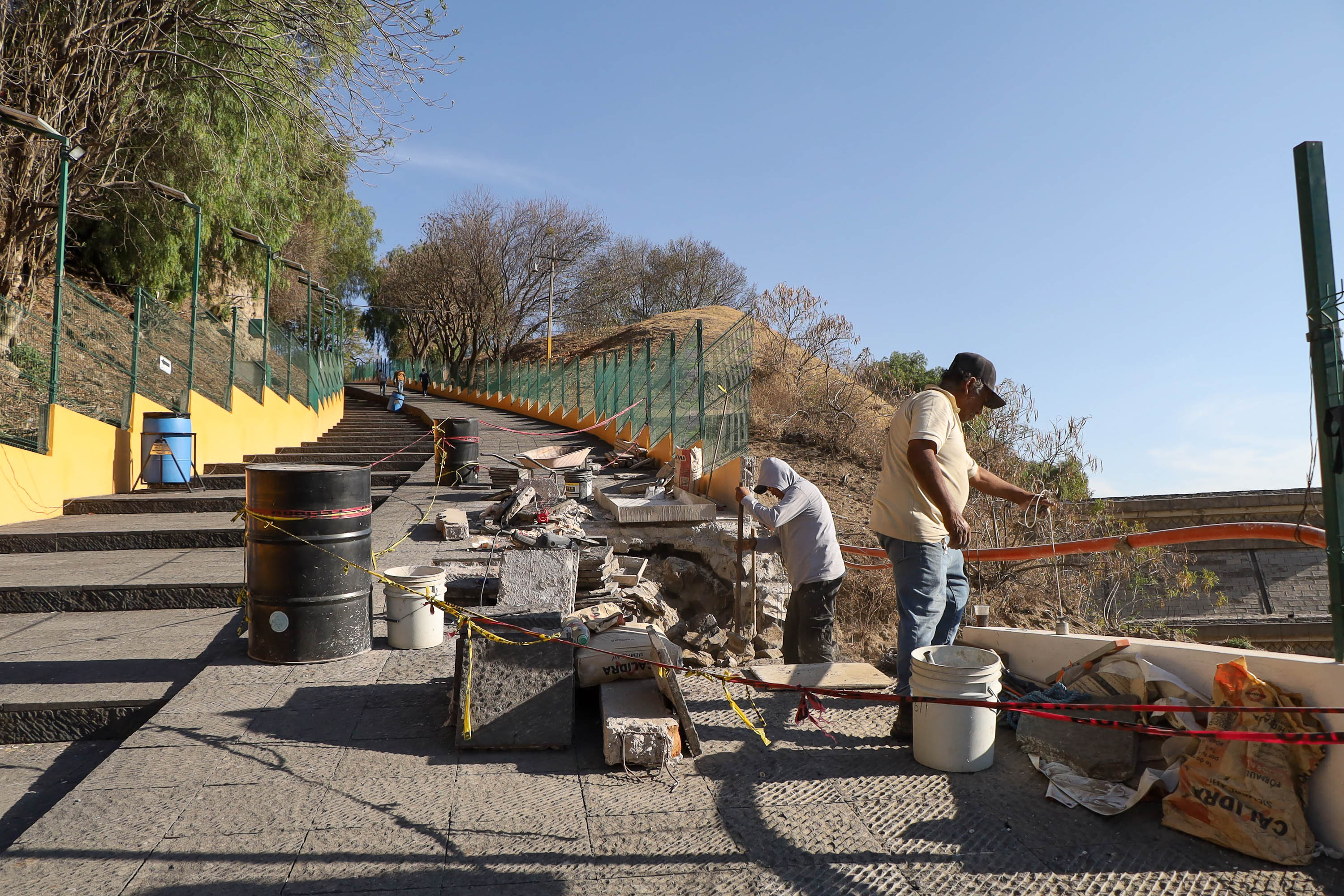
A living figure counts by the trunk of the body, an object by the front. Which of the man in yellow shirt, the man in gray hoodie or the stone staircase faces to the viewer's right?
the man in yellow shirt

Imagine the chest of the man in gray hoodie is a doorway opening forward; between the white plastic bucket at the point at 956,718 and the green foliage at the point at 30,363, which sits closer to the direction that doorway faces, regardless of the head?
the green foliage

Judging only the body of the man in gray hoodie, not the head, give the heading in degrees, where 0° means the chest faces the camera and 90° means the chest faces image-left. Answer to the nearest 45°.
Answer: approximately 90°

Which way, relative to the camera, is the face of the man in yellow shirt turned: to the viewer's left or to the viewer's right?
to the viewer's right

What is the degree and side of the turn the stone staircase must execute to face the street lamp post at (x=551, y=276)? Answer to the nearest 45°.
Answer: approximately 135° to its left

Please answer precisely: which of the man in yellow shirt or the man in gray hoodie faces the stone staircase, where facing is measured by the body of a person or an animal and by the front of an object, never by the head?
the man in gray hoodie

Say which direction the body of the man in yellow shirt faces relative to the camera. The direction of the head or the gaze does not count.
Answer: to the viewer's right

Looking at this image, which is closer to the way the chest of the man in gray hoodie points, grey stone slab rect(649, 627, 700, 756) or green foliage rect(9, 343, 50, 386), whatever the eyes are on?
the green foliage

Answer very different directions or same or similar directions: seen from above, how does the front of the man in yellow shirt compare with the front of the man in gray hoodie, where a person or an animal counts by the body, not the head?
very different directions

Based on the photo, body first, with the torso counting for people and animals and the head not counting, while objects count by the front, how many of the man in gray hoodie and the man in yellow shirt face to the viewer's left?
1

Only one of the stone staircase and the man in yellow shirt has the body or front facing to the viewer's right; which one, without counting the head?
the man in yellow shirt

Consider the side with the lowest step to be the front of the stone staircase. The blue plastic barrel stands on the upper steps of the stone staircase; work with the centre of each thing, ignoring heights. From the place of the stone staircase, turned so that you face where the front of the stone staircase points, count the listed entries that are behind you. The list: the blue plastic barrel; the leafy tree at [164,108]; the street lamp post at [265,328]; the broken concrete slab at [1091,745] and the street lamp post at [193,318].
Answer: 4

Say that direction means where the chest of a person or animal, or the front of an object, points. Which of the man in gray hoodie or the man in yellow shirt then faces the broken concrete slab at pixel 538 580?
the man in gray hoodie

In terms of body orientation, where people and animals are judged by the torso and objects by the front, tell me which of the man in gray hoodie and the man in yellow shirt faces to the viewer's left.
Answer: the man in gray hoodie
